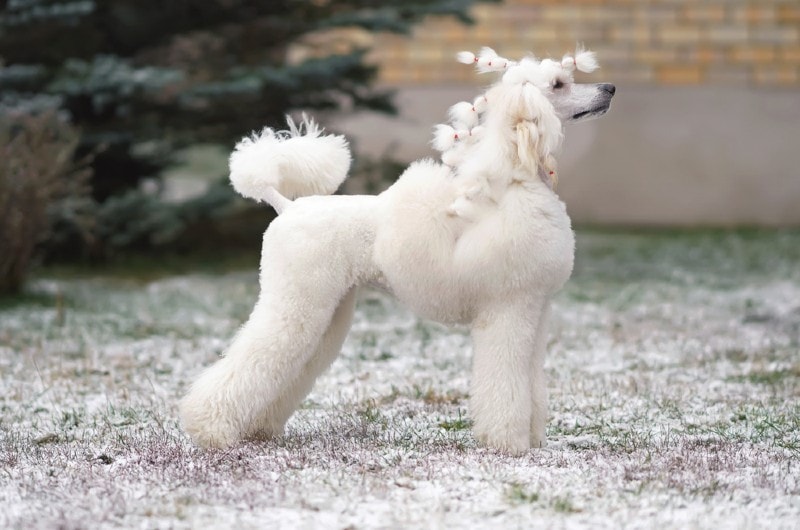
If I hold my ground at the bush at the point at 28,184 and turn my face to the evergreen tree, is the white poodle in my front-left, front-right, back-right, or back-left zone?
back-right

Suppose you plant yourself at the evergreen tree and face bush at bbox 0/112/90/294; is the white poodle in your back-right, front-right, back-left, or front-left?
front-left

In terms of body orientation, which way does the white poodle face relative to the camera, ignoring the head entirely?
to the viewer's right

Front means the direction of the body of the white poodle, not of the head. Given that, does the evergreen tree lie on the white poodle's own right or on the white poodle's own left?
on the white poodle's own left
